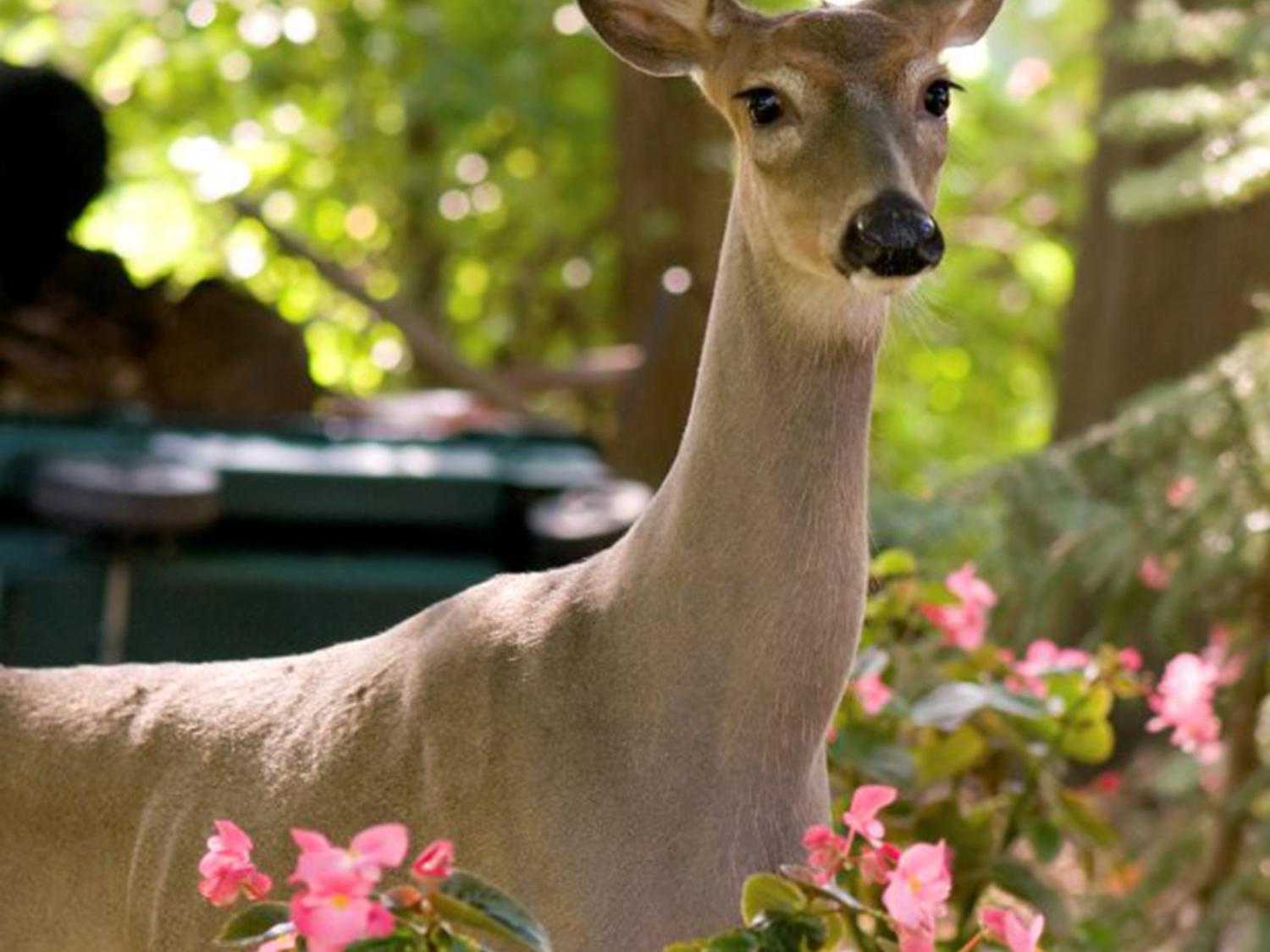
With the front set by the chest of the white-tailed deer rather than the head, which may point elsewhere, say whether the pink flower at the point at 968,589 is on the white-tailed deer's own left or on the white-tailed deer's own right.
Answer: on the white-tailed deer's own left

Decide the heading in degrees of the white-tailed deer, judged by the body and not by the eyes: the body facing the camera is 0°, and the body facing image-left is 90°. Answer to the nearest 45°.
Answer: approximately 315°

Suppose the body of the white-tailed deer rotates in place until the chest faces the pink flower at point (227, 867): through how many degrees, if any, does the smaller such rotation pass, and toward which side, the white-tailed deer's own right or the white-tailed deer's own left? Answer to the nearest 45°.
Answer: approximately 90° to the white-tailed deer's own right

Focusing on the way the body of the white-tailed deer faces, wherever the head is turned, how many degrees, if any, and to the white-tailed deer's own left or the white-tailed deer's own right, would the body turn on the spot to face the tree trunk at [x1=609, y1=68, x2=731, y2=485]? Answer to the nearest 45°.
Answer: approximately 135° to the white-tailed deer's own left
